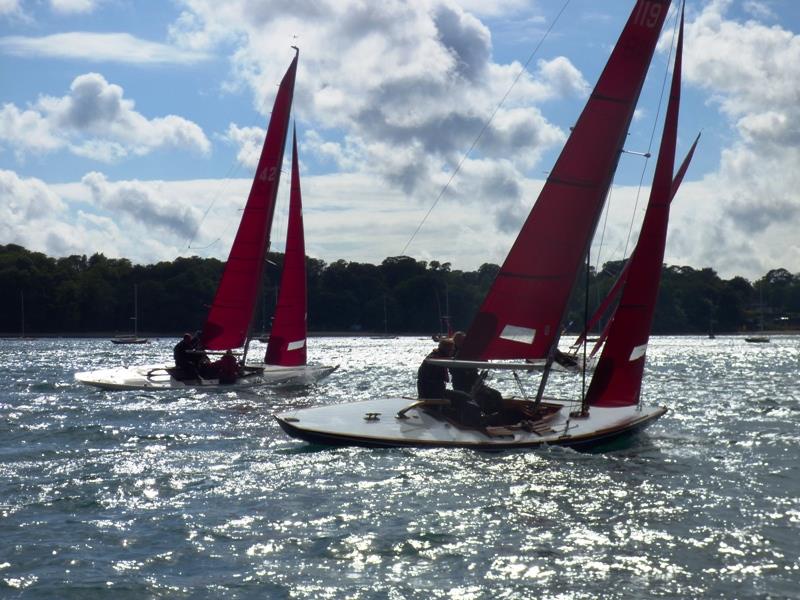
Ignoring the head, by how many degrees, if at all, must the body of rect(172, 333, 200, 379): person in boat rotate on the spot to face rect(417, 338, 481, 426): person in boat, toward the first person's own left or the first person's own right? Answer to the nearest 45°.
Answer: approximately 90° to the first person's own right

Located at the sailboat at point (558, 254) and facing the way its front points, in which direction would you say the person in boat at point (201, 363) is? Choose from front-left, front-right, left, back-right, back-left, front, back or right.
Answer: back-left

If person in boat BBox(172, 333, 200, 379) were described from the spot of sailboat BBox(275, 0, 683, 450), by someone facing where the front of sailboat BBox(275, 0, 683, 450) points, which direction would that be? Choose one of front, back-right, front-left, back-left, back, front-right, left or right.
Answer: back-left

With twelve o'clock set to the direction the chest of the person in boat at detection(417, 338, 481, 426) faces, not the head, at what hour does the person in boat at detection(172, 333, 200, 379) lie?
the person in boat at detection(172, 333, 200, 379) is roughly at 8 o'clock from the person in boat at detection(417, 338, 481, 426).

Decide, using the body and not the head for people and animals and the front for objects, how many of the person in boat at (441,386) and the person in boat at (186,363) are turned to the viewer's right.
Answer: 2

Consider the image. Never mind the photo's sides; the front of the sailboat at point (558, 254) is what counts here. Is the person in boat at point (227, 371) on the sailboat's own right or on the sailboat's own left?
on the sailboat's own left

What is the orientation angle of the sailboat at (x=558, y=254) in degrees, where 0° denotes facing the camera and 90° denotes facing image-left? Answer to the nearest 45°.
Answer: approximately 270°

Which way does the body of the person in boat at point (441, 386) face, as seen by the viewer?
to the viewer's right

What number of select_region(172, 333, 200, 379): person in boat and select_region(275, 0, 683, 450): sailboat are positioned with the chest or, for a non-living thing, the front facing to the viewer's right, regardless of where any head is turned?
2

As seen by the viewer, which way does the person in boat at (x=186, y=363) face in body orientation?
to the viewer's right
